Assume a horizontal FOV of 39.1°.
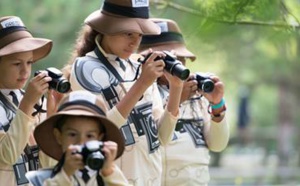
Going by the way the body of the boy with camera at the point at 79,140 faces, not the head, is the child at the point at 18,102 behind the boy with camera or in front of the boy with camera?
behind

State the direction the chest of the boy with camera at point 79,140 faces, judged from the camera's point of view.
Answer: toward the camera

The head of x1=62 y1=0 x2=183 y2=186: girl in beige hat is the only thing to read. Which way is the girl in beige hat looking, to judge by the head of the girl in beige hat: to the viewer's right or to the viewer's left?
to the viewer's right

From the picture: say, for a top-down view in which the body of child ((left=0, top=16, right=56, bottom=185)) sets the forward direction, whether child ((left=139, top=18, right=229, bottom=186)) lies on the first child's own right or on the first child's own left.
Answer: on the first child's own left

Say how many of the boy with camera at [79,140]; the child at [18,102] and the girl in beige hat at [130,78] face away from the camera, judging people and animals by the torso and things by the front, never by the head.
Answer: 0

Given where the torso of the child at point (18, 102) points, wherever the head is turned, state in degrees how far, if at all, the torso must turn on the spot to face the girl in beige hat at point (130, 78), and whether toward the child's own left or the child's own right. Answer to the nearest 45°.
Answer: approximately 45° to the child's own left

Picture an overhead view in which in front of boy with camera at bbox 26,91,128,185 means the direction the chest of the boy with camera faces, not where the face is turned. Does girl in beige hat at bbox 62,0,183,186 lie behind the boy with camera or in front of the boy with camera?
behind

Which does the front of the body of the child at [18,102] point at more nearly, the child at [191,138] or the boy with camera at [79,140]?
the boy with camera

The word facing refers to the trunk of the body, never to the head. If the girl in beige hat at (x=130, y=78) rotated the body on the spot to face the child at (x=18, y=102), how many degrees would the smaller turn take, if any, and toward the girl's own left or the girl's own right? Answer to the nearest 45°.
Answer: approximately 135° to the girl's own right

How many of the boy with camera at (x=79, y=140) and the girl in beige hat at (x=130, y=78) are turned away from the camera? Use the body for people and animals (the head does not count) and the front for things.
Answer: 0
